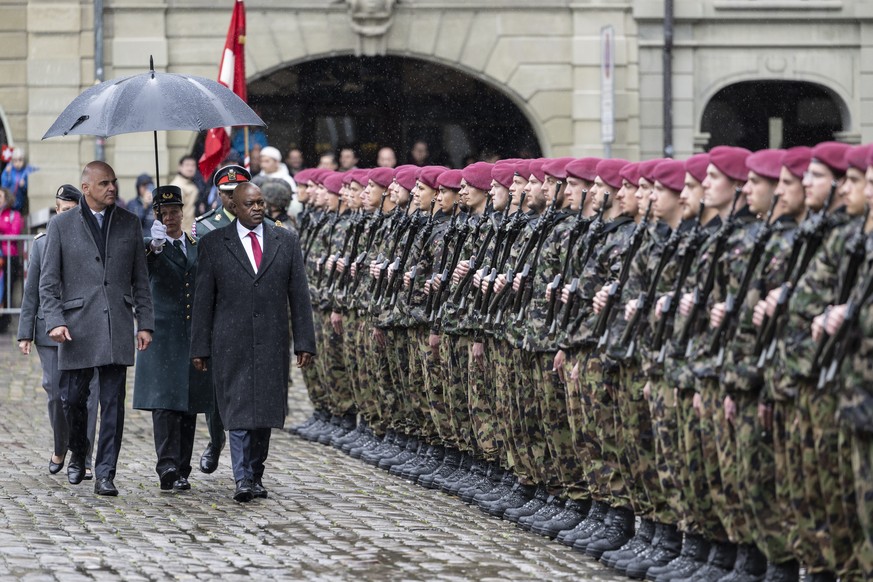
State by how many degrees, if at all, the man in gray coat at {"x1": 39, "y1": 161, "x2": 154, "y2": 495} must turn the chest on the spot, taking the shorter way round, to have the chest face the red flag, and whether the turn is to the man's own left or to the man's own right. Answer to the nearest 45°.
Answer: approximately 180°

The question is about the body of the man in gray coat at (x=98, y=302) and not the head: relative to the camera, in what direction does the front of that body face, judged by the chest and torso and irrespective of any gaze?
toward the camera

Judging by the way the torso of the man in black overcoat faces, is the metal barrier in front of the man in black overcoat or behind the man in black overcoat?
behind

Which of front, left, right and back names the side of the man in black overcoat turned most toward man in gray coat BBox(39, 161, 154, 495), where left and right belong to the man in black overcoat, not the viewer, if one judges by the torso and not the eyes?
right

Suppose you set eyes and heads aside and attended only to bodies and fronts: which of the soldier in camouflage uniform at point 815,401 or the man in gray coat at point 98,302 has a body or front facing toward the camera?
the man in gray coat

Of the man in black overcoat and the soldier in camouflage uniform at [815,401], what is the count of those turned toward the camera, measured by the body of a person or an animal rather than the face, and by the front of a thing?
1

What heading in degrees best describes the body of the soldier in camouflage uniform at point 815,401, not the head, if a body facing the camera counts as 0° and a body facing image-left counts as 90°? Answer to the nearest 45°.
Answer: approximately 90°

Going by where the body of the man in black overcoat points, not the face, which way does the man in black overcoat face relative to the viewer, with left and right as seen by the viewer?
facing the viewer

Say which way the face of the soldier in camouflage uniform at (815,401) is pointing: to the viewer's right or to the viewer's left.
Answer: to the viewer's left

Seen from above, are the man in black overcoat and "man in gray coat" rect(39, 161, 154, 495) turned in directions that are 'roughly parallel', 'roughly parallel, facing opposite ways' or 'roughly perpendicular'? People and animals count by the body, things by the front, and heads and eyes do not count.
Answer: roughly parallel
